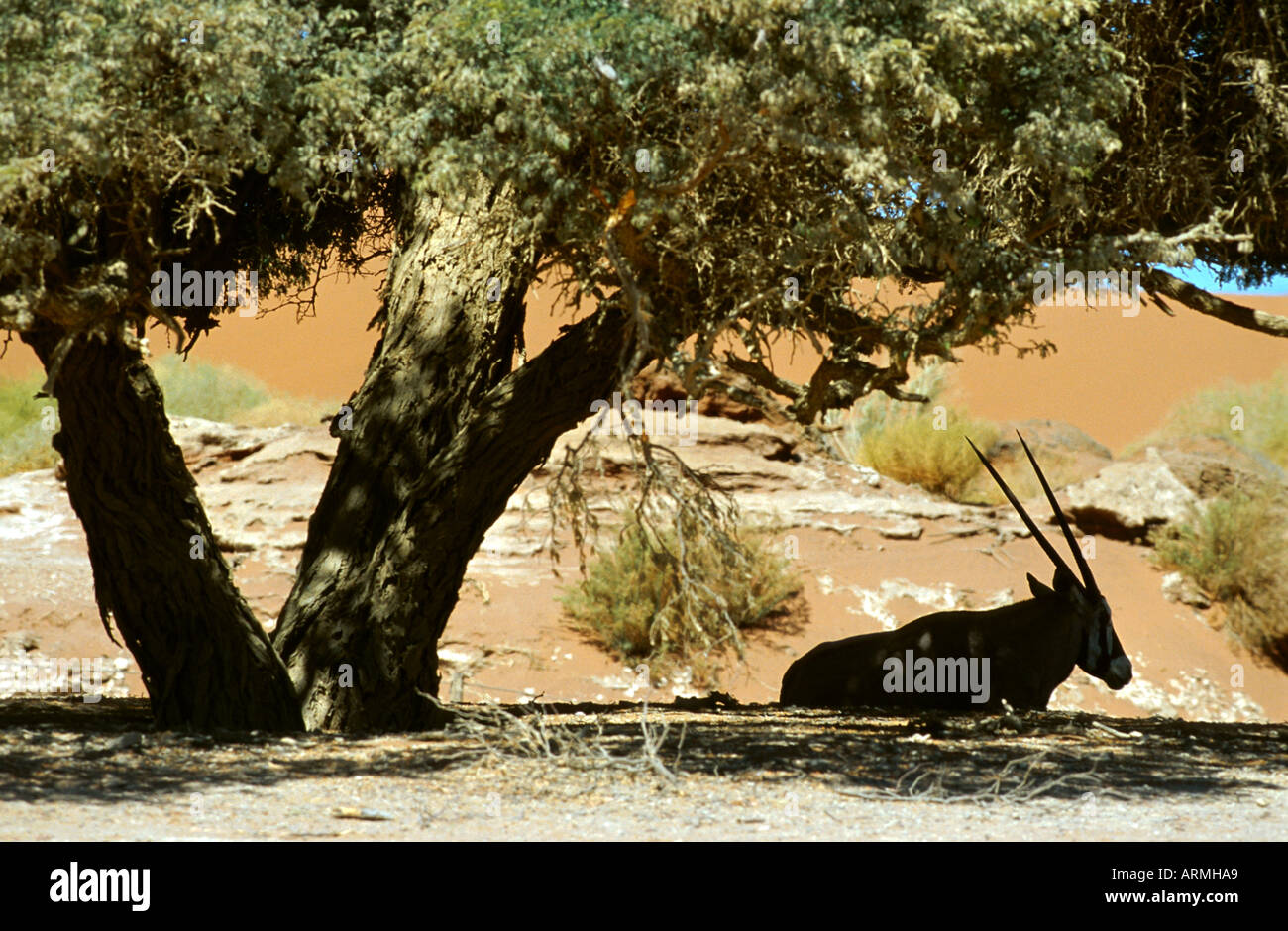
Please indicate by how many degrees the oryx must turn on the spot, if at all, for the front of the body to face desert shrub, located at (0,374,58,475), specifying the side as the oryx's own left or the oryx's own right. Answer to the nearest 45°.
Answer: approximately 135° to the oryx's own left

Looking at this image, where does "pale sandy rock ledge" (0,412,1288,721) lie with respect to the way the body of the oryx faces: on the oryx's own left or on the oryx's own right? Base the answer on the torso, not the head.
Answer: on the oryx's own left

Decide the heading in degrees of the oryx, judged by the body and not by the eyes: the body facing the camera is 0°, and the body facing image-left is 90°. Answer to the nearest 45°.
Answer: approximately 270°

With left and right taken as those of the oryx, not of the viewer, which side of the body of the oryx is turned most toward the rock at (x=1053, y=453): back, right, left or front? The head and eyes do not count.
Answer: left

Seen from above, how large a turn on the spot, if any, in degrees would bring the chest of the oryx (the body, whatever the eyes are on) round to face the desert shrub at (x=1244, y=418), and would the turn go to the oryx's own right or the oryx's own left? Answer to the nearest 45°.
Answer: approximately 90° to the oryx's own left

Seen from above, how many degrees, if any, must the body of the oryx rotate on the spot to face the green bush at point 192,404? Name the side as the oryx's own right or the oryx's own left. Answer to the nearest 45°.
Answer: approximately 135° to the oryx's own left

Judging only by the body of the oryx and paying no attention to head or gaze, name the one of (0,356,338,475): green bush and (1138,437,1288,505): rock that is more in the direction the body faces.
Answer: the rock

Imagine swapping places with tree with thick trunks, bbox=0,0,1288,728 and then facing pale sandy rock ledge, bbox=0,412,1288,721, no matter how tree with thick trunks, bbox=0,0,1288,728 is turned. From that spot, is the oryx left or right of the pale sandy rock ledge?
right

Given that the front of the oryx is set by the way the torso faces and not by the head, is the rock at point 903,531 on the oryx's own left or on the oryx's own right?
on the oryx's own left
